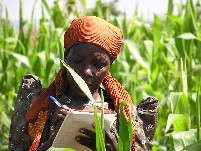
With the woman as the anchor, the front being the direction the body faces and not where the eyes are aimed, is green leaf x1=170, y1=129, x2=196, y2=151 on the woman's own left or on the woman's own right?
on the woman's own left

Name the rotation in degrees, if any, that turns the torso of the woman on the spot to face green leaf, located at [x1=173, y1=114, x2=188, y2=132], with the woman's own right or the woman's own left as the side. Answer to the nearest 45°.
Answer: approximately 135° to the woman's own left

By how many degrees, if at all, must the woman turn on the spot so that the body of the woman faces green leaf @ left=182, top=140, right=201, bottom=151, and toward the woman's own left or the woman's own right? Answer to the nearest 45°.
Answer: approximately 90° to the woman's own left

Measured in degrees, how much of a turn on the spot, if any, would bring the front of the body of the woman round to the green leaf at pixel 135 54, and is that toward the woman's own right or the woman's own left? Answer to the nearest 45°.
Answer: approximately 180°

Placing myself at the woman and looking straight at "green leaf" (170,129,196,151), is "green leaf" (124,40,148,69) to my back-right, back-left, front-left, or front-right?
front-left

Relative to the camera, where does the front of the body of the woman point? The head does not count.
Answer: toward the camera

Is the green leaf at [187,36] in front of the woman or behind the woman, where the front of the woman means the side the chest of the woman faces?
behind

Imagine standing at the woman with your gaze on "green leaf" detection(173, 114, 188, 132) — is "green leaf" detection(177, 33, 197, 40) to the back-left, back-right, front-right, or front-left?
front-left

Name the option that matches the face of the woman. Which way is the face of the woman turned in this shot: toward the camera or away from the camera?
toward the camera
